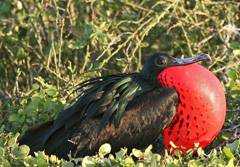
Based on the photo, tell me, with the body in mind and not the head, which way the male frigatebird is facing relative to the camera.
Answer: to the viewer's right
